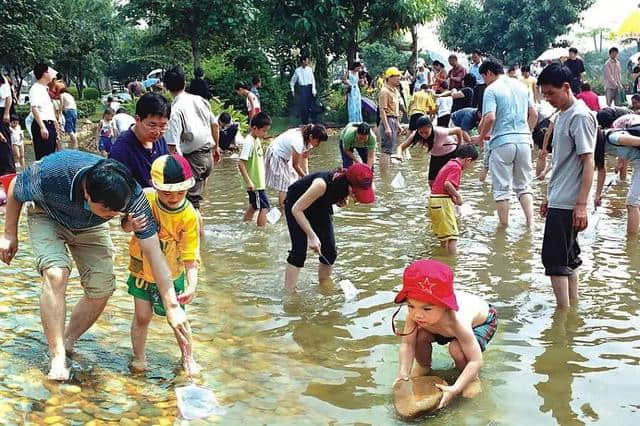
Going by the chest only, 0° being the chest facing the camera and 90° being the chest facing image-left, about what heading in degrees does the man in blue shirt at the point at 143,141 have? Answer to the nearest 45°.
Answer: approximately 315°

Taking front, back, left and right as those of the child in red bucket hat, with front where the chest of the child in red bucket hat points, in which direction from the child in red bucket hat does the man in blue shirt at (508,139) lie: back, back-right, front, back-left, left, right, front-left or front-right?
back-right

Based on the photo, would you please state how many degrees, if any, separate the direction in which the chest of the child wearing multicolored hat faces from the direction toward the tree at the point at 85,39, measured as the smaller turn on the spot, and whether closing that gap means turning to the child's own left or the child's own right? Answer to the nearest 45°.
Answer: approximately 180°

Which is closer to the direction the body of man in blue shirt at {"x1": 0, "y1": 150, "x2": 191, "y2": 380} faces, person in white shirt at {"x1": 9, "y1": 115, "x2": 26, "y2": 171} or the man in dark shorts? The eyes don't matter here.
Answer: the man in dark shorts

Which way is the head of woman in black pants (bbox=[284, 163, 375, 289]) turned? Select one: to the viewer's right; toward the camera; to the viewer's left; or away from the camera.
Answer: to the viewer's right

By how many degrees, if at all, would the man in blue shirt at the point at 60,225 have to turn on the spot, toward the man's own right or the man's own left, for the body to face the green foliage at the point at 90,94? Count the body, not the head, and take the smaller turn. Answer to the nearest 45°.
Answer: approximately 135° to the man's own left

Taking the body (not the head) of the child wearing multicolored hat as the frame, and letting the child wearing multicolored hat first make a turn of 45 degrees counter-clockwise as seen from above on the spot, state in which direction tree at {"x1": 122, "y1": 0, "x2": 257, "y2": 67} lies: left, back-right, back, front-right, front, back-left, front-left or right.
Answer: back-left

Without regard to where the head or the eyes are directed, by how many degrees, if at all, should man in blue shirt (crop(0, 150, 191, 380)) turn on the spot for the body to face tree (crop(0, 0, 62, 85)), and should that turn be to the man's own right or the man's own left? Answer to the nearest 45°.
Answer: approximately 135° to the man's own left

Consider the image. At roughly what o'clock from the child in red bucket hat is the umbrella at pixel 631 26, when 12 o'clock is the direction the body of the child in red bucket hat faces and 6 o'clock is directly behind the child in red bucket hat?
The umbrella is roughly at 5 o'clock from the child in red bucket hat.
